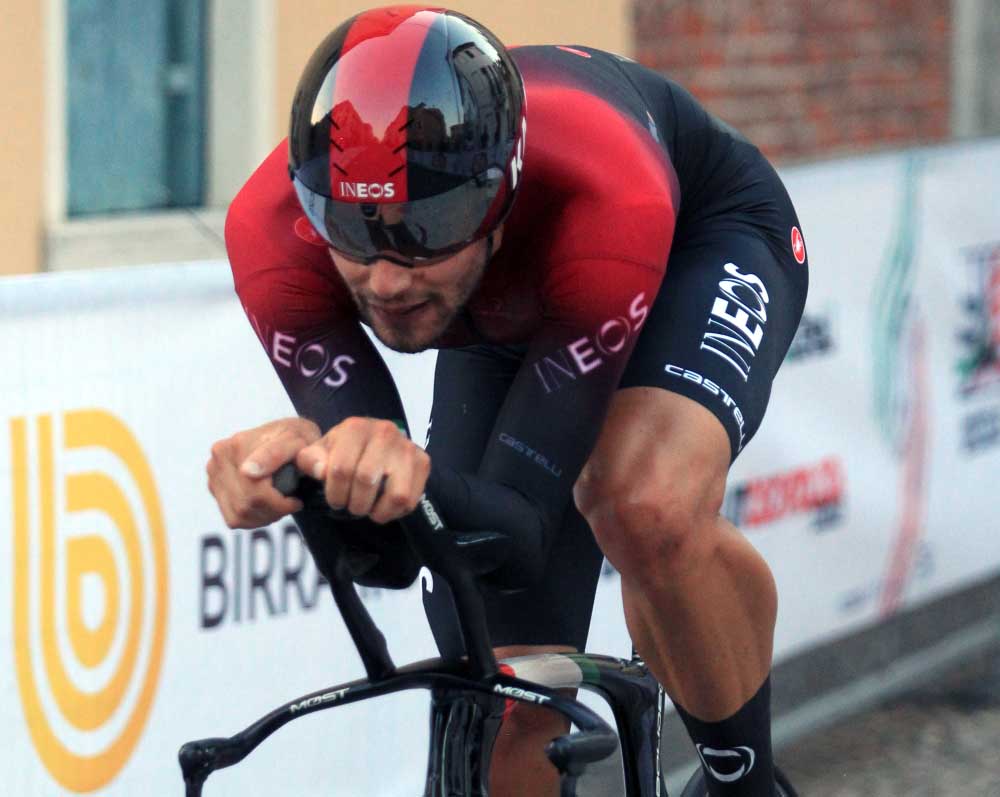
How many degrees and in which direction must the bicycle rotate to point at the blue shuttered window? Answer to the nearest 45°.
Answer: approximately 135° to its right

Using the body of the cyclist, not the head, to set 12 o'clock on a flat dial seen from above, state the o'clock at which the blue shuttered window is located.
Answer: The blue shuttered window is roughly at 4 o'clock from the cyclist.

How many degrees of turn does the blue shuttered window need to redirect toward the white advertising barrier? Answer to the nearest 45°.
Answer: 0° — it already faces it

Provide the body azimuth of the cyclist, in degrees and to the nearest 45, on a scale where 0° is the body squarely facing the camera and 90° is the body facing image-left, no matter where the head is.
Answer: approximately 45°

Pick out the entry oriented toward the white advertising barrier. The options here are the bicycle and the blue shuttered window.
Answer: the blue shuttered window

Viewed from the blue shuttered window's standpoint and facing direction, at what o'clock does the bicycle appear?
The bicycle is roughly at 12 o'clock from the blue shuttered window.
